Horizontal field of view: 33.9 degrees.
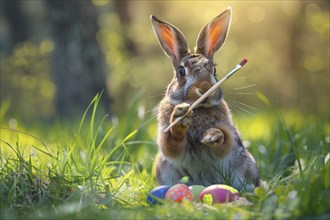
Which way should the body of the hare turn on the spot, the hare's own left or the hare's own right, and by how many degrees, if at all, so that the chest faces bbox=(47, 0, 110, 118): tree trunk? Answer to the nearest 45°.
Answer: approximately 180°

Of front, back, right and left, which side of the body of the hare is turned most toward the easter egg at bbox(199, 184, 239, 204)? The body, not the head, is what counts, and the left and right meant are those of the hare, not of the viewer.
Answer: front

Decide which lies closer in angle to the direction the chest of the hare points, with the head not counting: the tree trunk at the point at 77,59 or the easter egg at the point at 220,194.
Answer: the easter egg

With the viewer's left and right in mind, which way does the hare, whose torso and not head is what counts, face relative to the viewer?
facing the viewer

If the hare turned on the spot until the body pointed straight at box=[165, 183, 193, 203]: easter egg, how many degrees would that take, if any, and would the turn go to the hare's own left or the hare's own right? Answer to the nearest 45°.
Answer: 0° — it already faces it

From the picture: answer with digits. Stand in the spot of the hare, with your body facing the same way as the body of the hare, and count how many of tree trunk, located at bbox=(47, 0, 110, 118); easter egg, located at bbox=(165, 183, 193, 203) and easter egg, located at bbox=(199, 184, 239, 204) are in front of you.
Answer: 2
